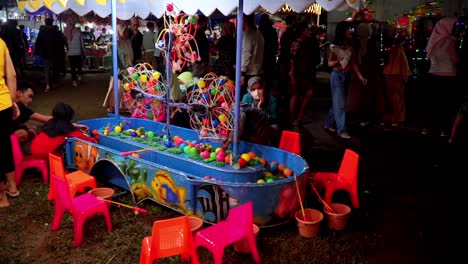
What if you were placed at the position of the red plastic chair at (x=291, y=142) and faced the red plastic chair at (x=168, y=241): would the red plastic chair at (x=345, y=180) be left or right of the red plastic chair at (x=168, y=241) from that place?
left

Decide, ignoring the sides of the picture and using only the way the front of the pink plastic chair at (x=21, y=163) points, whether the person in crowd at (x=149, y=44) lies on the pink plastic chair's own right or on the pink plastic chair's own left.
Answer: on the pink plastic chair's own left

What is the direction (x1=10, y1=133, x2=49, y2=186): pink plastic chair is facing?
to the viewer's right

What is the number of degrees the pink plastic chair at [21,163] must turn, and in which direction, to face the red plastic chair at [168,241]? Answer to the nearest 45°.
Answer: approximately 90° to its right

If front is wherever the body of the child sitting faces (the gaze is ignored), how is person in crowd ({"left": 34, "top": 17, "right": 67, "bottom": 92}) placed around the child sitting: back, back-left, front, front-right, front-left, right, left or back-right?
front-left

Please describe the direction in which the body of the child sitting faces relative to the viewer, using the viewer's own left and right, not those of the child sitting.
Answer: facing away from the viewer and to the right of the viewer

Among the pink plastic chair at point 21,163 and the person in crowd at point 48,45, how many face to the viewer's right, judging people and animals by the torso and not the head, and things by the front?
1

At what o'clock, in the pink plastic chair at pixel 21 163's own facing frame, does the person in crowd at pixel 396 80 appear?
The person in crowd is roughly at 12 o'clock from the pink plastic chair.

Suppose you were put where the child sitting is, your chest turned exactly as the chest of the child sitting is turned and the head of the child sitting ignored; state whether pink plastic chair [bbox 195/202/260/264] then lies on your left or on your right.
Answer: on your right

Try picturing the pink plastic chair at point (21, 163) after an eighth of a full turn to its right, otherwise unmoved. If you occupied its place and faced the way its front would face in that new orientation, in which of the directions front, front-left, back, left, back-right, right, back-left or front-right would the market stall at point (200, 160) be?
front
